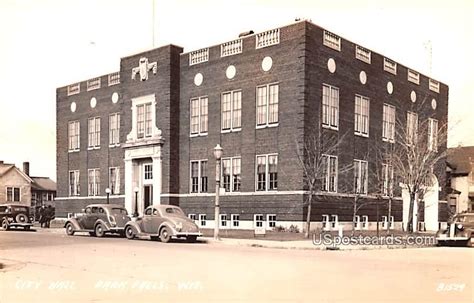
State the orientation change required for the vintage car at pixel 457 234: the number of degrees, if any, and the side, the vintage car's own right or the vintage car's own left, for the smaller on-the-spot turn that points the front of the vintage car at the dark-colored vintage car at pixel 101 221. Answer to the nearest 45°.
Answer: approximately 45° to the vintage car's own right

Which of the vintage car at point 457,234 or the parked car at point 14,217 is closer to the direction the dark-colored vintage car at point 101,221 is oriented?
the parked car

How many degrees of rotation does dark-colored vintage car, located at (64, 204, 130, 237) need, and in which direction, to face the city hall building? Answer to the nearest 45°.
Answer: approximately 90° to its right

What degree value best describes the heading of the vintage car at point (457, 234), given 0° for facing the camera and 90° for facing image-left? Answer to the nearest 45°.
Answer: approximately 45°

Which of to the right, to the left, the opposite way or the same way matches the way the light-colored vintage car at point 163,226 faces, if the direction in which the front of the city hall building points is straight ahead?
to the right

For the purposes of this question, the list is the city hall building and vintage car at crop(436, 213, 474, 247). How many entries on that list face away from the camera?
0

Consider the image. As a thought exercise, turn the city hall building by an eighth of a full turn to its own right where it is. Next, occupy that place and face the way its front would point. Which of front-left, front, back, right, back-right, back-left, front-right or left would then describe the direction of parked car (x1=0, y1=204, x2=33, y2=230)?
front

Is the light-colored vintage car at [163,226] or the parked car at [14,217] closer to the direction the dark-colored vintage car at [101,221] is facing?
the parked car

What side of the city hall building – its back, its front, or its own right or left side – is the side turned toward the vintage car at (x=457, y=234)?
left

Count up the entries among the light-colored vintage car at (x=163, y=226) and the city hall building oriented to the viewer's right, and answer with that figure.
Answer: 0
